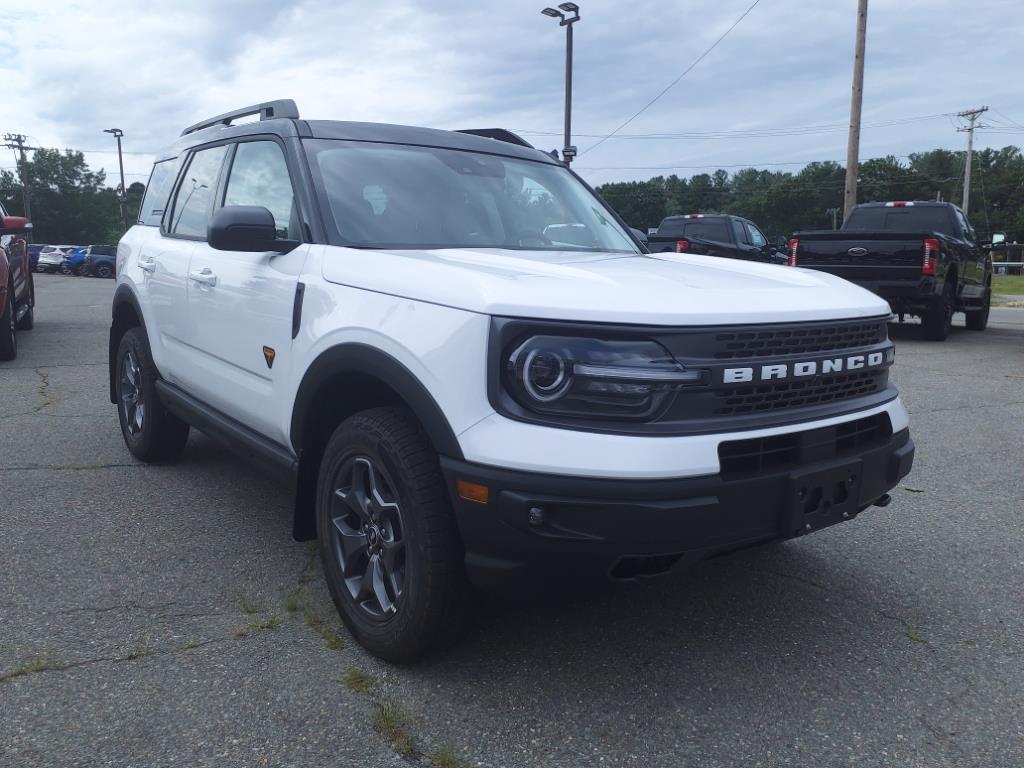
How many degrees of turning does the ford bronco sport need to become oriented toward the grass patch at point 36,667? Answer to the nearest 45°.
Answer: approximately 135° to its right

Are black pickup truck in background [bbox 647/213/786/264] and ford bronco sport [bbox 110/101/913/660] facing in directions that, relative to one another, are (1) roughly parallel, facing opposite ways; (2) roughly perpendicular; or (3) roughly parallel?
roughly perpendicular

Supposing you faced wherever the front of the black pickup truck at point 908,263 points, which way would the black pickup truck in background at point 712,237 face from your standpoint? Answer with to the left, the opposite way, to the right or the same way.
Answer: the same way

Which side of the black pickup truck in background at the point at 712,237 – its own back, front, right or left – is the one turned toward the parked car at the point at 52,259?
left

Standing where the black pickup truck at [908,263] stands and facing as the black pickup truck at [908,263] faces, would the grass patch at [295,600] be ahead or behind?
behind

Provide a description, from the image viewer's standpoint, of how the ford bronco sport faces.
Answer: facing the viewer and to the right of the viewer

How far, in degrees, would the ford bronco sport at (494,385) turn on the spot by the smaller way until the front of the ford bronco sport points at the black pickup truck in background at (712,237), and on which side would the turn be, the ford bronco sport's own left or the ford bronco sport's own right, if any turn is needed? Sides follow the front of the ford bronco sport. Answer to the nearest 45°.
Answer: approximately 135° to the ford bronco sport's own left

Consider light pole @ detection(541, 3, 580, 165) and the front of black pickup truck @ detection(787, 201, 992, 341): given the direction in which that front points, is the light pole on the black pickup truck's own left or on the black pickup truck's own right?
on the black pickup truck's own left

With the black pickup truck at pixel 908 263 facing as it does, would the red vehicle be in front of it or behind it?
behind

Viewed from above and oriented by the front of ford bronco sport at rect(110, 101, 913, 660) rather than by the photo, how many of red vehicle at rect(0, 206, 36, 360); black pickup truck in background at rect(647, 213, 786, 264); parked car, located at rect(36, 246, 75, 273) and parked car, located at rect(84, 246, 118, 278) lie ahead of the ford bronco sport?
0

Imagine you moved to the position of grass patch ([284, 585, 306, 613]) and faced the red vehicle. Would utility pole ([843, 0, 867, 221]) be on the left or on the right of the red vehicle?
right

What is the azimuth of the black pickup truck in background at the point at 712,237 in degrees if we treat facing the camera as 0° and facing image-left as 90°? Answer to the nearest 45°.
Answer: approximately 225°

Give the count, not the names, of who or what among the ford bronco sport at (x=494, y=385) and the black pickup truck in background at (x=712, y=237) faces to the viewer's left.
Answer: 0

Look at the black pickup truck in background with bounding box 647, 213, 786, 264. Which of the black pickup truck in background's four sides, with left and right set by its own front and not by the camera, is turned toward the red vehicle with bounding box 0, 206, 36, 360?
back

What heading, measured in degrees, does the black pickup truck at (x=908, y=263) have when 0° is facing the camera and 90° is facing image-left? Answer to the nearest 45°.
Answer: approximately 225°

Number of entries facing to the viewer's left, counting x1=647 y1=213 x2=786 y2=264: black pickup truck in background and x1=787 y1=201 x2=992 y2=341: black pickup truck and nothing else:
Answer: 0

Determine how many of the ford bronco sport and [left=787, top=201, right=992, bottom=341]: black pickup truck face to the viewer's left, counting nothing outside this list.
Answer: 0
